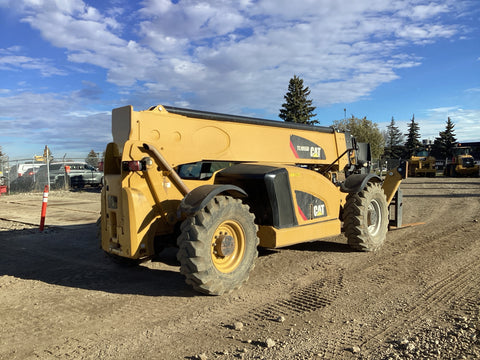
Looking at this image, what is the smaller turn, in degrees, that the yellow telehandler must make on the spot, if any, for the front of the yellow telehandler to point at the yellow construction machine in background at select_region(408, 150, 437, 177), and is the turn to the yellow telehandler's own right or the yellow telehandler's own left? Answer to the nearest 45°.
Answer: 0° — it already faces it

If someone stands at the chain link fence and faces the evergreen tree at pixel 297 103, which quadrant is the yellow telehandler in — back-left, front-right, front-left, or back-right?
back-right

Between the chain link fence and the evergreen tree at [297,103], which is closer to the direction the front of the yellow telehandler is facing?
the evergreen tree

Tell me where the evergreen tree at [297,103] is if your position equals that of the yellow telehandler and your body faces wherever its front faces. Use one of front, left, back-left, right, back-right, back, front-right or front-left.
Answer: front-left

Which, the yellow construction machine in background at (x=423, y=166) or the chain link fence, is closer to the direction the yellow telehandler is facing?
the yellow construction machine in background

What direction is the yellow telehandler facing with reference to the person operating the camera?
facing away from the viewer and to the right of the viewer

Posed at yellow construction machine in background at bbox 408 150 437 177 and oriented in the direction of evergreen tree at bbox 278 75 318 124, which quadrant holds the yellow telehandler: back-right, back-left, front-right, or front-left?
back-left

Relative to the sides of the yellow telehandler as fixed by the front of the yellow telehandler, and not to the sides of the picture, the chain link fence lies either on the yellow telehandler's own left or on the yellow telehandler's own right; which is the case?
on the yellow telehandler's own left
